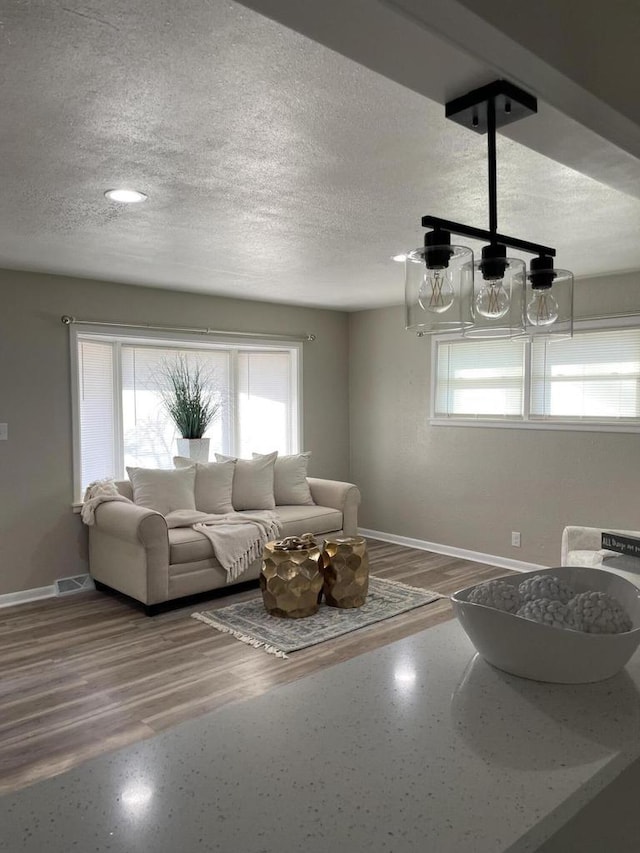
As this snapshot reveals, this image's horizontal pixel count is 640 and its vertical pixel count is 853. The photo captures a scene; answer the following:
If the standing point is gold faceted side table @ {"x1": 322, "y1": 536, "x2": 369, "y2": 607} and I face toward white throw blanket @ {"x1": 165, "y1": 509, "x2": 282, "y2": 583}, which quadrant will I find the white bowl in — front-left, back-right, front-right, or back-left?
back-left

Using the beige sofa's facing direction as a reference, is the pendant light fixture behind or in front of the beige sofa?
in front

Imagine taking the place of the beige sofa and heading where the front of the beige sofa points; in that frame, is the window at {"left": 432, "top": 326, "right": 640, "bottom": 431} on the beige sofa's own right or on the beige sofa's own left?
on the beige sofa's own left

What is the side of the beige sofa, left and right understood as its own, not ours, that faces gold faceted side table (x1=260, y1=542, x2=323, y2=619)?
front

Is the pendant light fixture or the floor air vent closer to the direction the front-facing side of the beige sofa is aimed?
the pendant light fixture

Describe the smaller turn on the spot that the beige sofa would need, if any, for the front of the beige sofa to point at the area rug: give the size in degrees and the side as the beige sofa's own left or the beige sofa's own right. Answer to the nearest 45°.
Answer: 0° — it already faces it

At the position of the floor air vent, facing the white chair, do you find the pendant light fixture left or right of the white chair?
right

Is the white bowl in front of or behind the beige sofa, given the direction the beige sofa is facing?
in front

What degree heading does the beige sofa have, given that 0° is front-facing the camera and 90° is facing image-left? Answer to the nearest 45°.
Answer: approximately 315°

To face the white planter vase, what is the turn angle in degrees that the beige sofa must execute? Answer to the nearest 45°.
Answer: approximately 135° to its left
